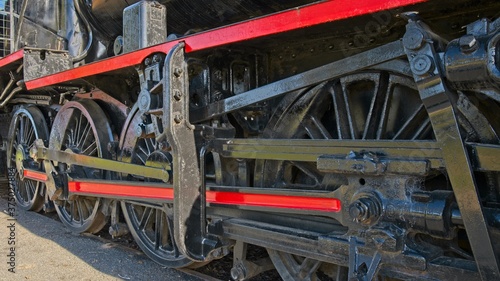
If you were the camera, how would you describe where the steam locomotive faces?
facing the viewer and to the right of the viewer
